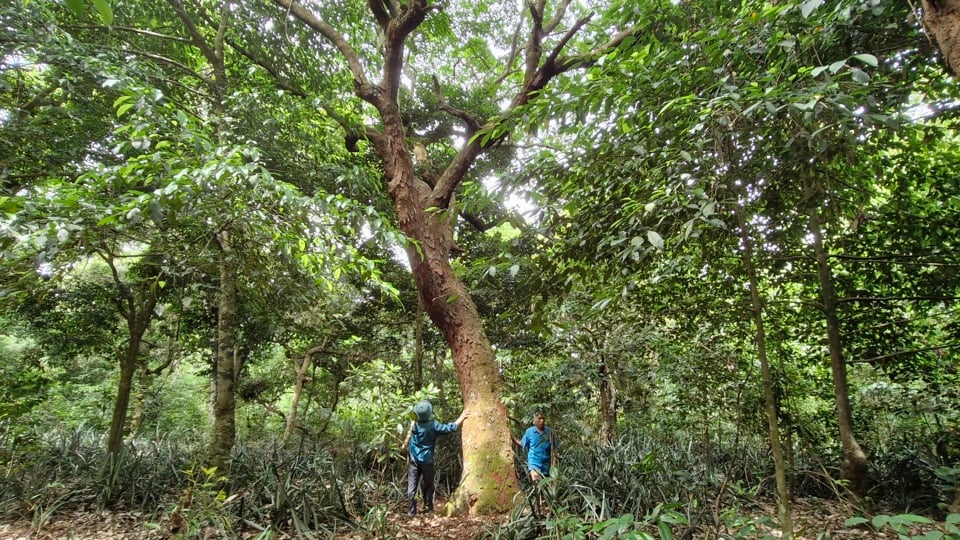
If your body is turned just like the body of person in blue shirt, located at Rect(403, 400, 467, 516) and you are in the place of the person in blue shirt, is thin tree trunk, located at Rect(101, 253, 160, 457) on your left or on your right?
on your left

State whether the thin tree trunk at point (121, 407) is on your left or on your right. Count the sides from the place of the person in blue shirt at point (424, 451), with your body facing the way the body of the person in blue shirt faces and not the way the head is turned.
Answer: on your left

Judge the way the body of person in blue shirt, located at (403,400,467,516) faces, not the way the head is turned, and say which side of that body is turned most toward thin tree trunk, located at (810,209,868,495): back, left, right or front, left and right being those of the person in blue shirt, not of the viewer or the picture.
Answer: right

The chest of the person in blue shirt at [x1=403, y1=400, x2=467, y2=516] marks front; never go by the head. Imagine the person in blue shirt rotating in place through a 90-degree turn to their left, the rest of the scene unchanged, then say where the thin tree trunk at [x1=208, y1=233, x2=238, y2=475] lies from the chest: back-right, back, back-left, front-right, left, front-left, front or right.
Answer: front

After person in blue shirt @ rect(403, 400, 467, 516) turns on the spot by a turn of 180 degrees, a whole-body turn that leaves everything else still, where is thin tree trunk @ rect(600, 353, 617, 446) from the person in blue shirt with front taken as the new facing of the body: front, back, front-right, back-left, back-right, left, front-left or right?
back-left

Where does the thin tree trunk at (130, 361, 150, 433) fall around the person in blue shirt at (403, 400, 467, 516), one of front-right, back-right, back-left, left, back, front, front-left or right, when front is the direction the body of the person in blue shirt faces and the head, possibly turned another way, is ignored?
front-left

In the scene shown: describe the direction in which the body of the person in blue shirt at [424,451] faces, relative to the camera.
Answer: away from the camera
